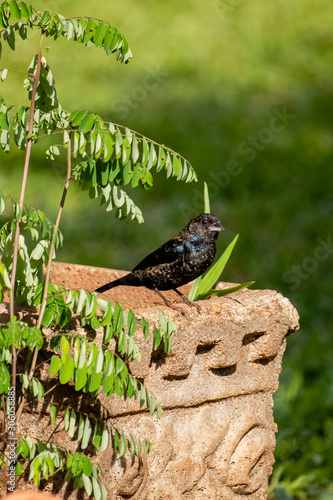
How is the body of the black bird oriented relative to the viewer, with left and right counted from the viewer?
facing to the right of the viewer
